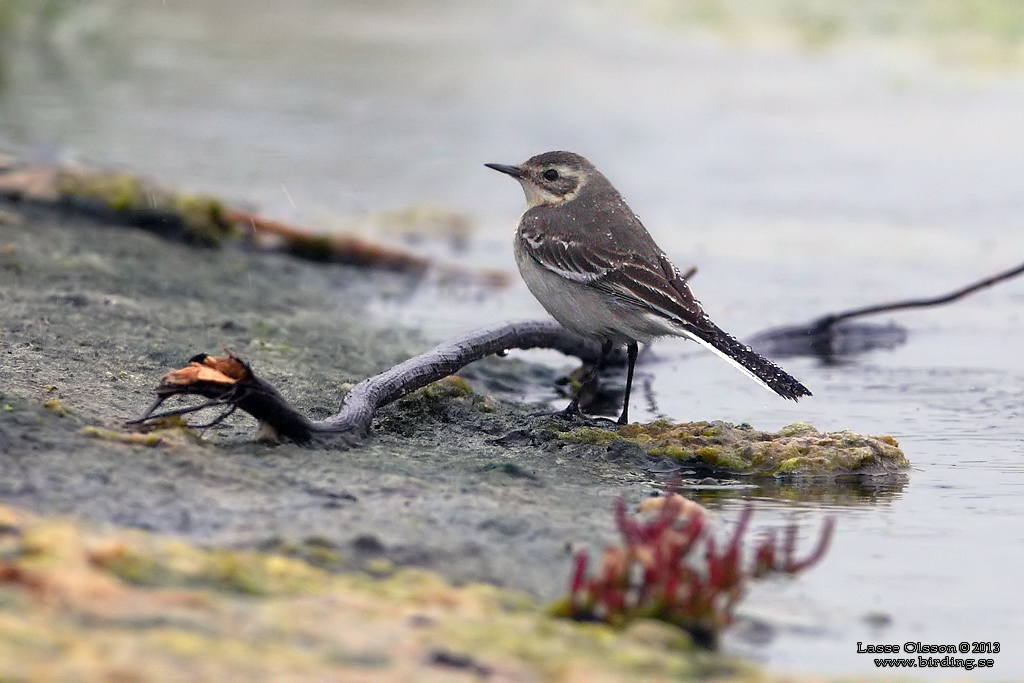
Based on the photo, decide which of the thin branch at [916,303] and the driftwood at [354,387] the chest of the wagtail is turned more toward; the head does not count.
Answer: the driftwood

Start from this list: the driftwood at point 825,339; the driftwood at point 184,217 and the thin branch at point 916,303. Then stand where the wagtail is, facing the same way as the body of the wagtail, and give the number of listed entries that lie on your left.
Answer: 0

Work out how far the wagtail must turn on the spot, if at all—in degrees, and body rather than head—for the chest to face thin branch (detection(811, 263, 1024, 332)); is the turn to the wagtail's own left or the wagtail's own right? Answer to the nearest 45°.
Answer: approximately 135° to the wagtail's own right

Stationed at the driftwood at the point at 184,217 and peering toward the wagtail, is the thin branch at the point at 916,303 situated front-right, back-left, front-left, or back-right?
front-left

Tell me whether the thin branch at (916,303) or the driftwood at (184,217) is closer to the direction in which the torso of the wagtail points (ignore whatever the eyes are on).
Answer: the driftwood

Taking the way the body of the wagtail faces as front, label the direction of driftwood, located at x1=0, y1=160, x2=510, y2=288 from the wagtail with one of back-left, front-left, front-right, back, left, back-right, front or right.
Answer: front-right

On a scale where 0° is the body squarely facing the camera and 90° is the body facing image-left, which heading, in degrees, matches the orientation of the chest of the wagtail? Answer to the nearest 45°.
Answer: approximately 90°

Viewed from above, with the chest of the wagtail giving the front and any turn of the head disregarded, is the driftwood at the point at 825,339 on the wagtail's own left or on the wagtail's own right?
on the wagtail's own right
